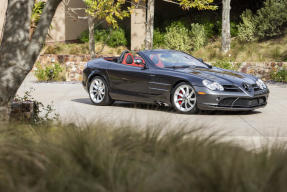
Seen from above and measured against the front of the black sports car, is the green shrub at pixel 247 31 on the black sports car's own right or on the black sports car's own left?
on the black sports car's own left

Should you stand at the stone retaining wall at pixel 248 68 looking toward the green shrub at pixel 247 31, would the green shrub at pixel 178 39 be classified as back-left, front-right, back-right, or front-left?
front-left

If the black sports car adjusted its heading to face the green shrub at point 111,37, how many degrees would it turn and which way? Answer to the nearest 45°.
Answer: approximately 135° to its left

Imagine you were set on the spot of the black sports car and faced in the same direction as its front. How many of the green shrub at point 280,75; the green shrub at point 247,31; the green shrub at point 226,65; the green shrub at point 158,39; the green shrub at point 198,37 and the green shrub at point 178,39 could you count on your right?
0

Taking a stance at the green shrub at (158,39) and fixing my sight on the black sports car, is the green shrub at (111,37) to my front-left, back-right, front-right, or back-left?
back-right

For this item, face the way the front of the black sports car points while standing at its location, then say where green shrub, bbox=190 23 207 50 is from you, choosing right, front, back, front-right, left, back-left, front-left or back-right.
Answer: back-left

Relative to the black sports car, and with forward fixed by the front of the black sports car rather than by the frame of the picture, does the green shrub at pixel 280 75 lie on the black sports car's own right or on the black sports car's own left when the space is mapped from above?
on the black sports car's own left

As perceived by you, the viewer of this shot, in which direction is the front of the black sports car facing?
facing the viewer and to the right of the viewer

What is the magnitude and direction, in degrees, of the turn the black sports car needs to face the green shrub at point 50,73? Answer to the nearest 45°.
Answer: approximately 180°

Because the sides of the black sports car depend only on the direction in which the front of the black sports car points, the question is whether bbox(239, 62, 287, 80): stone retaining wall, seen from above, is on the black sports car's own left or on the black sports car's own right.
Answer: on the black sports car's own left

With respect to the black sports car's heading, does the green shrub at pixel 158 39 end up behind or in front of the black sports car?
behind

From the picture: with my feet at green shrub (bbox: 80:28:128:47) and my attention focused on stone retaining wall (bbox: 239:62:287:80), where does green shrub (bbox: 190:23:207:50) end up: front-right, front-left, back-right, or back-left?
front-left

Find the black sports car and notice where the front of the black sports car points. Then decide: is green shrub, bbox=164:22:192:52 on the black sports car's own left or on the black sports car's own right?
on the black sports car's own left

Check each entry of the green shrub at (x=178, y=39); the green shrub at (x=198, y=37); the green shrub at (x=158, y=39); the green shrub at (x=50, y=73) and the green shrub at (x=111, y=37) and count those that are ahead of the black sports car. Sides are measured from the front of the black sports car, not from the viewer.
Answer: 0

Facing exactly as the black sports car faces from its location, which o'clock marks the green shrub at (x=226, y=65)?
The green shrub is roughly at 8 o'clock from the black sports car.
